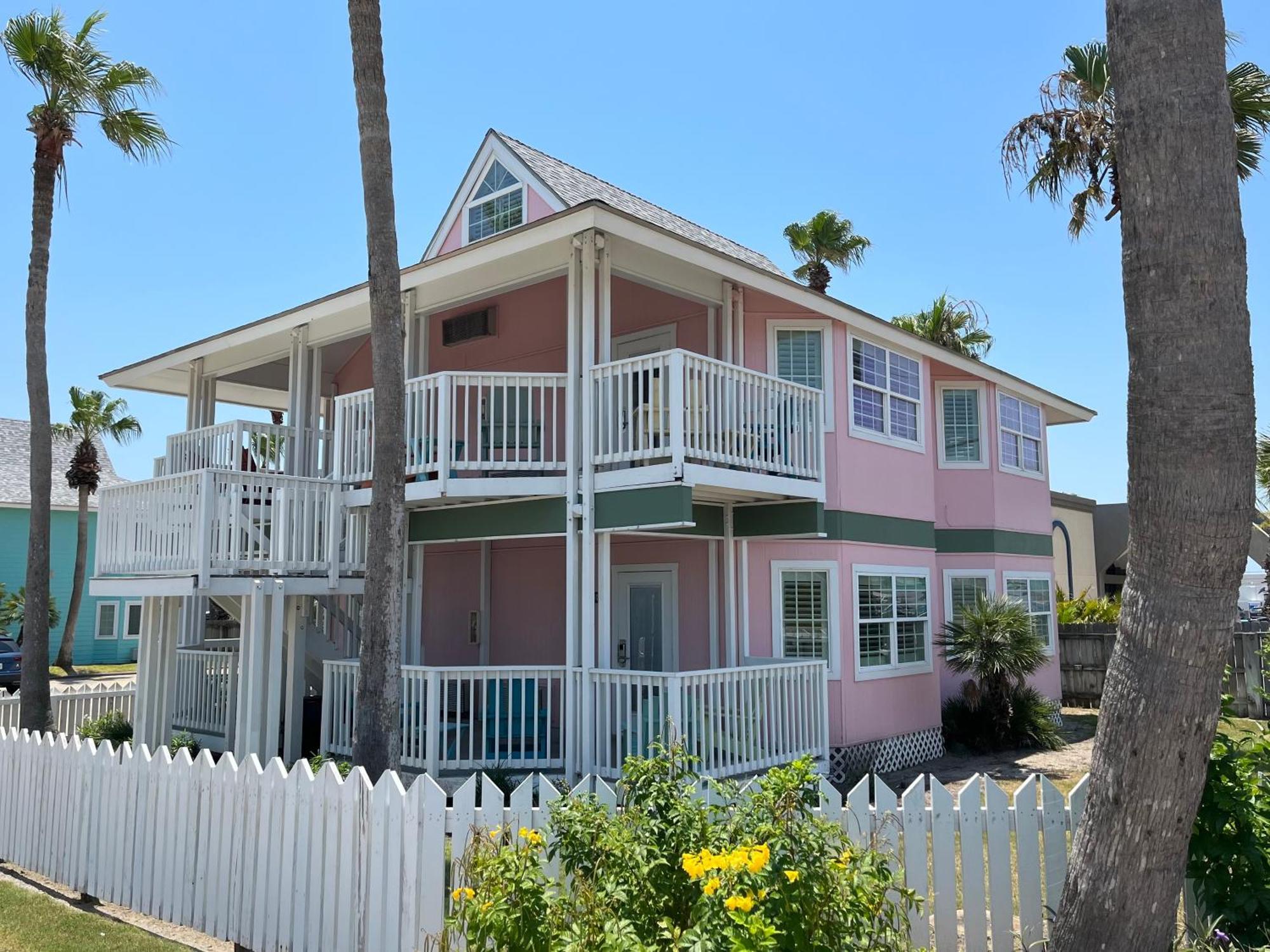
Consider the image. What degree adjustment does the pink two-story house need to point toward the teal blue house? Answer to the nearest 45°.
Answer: approximately 90° to its right

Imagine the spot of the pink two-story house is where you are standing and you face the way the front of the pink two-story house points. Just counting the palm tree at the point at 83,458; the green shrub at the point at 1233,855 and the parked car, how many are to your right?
2

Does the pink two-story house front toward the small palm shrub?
no

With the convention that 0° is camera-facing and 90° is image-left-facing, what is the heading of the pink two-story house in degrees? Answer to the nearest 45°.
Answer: approximately 45°

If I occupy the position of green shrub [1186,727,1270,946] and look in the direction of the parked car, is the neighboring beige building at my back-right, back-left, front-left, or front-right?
front-right

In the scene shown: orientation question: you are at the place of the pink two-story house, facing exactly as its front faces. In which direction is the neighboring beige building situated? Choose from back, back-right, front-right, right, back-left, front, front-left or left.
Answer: back

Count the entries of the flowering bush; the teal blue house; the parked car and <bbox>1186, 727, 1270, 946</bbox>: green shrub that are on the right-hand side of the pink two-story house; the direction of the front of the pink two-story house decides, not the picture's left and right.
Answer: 2

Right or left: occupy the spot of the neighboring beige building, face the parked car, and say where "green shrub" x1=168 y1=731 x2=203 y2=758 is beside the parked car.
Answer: left

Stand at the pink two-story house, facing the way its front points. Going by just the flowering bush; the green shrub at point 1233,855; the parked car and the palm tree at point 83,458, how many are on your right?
2

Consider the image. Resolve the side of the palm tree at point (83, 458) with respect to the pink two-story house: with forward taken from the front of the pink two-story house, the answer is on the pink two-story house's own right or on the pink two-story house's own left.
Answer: on the pink two-story house's own right

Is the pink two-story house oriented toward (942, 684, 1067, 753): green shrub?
no

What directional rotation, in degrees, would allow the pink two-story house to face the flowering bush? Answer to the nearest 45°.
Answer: approximately 45° to its left

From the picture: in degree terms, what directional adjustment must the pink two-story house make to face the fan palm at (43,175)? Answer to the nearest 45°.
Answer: approximately 45° to its right

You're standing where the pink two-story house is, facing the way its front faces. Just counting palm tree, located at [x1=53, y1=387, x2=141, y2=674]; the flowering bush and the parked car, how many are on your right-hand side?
2

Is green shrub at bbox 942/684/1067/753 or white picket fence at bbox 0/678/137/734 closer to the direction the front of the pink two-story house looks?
the white picket fence

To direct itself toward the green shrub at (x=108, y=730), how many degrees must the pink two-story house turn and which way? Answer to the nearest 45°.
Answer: approximately 45° to its right

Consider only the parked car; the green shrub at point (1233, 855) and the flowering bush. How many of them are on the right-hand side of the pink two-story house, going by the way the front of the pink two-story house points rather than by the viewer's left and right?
1

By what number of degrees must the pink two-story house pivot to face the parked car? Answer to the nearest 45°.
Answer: approximately 90° to its right
